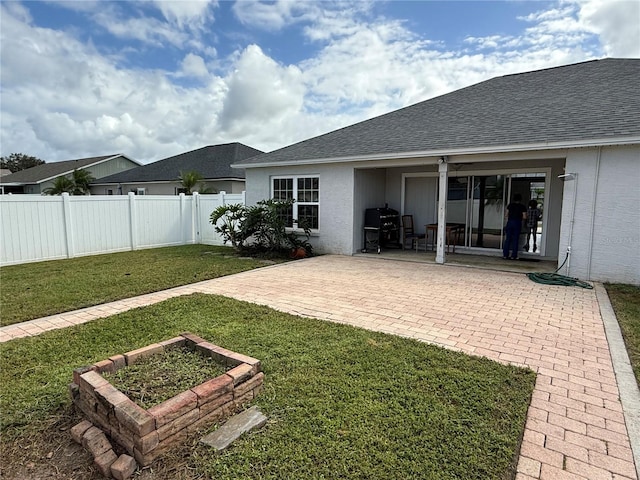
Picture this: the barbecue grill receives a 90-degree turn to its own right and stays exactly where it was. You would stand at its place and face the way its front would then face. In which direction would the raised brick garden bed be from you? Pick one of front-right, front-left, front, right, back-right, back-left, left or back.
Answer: front-left

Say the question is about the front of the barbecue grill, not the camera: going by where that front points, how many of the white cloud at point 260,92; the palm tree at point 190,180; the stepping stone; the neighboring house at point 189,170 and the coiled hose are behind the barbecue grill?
3

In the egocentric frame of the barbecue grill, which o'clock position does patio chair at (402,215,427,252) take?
The patio chair is roughly at 9 o'clock from the barbecue grill.

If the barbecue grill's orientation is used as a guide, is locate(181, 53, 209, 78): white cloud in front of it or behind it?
behind

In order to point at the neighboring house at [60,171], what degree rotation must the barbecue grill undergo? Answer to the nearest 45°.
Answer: approximately 180°

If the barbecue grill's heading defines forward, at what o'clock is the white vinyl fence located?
The white vinyl fence is roughly at 4 o'clock from the barbecue grill.

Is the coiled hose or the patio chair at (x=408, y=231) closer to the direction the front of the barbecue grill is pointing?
the coiled hose

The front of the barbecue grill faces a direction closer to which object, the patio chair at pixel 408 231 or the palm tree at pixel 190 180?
the patio chair

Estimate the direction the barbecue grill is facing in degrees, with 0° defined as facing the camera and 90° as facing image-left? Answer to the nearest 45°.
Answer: approximately 315°

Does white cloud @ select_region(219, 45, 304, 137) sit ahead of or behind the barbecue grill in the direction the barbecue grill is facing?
behind

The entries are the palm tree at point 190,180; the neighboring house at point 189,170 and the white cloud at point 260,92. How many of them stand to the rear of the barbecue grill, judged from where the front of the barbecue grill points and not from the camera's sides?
3

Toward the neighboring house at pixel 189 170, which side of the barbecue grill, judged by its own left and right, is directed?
back
